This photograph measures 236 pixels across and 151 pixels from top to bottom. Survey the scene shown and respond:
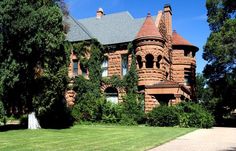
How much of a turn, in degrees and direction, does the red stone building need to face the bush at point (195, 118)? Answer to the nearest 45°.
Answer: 0° — it already faces it

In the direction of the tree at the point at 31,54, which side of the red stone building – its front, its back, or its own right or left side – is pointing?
right

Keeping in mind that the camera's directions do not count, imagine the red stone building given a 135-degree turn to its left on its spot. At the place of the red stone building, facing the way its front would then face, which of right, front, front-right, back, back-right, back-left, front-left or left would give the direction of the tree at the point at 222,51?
right

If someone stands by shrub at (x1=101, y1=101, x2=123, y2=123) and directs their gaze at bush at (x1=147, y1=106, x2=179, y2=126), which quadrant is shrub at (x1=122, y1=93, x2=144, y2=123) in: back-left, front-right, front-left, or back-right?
front-left

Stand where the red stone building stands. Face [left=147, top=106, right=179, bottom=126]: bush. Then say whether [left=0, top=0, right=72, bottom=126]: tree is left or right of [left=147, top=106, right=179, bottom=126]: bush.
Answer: right

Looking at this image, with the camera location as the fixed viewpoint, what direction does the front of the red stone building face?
facing the viewer and to the right of the viewer

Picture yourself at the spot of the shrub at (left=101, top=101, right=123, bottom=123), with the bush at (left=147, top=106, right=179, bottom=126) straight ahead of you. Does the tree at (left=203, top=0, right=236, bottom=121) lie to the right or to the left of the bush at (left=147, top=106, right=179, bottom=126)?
left
